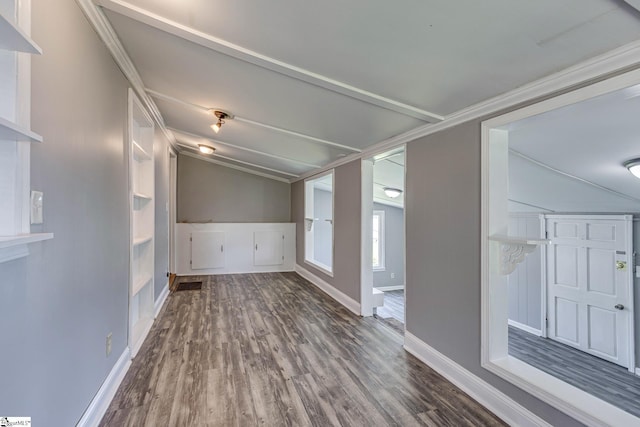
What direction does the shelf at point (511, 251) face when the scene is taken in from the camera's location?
facing the viewer and to the right of the viewer

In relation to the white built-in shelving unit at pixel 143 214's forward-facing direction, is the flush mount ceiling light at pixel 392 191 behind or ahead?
ahead

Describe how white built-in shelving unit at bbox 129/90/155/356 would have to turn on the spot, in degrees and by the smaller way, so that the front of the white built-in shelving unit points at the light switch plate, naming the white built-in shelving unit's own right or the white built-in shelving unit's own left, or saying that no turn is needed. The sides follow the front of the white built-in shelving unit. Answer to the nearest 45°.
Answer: approximately 90° to the white built-in shelving unit's own right

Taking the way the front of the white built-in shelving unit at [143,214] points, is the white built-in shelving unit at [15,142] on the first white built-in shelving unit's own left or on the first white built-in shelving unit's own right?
on the first white built-in shelving unit's own right

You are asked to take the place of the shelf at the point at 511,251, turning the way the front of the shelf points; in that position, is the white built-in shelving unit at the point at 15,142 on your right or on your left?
on your right

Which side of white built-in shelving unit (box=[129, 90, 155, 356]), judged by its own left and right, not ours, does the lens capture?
right

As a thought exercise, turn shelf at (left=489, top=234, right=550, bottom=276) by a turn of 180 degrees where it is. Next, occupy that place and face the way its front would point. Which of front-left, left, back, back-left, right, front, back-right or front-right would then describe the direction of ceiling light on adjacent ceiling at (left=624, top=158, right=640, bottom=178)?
right

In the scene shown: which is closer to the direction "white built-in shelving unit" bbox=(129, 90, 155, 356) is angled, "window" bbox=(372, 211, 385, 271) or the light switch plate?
the window

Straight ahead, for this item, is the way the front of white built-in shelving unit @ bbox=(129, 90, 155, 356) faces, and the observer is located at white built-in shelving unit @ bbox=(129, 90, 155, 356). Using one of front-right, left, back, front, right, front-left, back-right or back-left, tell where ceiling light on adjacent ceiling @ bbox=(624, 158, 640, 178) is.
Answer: front-right
